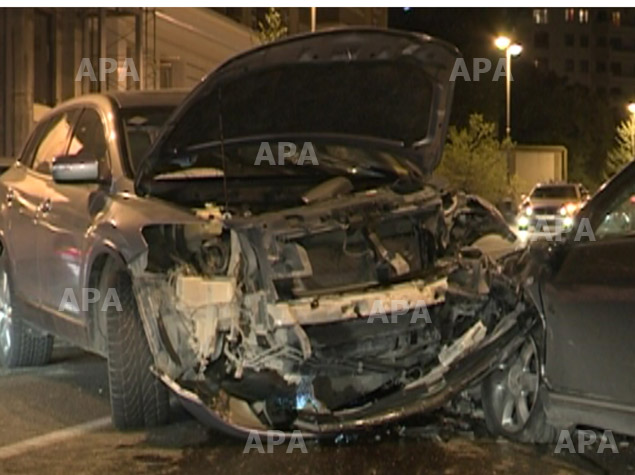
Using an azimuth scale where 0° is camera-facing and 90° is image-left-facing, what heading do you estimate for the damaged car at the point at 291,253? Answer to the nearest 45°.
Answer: approximately 315°

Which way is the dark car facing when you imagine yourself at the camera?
facing away from the viewer and to the left of the viewer

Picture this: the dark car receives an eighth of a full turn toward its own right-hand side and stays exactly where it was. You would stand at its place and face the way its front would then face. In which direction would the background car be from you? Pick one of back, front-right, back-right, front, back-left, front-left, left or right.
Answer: front

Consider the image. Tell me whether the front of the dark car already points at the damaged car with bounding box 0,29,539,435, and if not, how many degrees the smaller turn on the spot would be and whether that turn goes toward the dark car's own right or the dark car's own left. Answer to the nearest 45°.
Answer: approximately 45° to the dark car's own left

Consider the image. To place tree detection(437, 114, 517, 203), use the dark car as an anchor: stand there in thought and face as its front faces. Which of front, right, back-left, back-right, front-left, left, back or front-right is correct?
front-right

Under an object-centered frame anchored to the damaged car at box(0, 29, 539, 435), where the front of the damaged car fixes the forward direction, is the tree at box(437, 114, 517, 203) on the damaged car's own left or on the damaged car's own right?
on the damaged car's own left

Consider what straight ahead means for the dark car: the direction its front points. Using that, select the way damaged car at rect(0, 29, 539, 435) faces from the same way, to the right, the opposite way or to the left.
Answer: the opposite way

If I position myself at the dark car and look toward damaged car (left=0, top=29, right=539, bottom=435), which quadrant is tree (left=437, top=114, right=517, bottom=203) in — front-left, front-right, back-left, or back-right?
front-right
